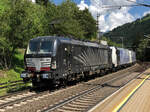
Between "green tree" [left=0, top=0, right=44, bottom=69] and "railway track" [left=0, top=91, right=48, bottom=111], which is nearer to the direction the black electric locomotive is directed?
the railway track

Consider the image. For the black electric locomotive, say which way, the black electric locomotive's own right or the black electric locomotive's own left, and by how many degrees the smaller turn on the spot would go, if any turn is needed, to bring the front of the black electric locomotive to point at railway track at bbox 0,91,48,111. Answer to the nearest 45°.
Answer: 0° — it already faces it

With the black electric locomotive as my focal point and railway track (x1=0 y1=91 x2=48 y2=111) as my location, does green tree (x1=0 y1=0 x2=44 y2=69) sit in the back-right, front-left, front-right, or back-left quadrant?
front-left

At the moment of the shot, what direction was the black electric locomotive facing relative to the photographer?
facing the viewer and to the left of the viewer

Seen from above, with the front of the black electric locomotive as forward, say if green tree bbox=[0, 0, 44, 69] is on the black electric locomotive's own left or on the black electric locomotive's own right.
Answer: on the black electric locomotive's own right
